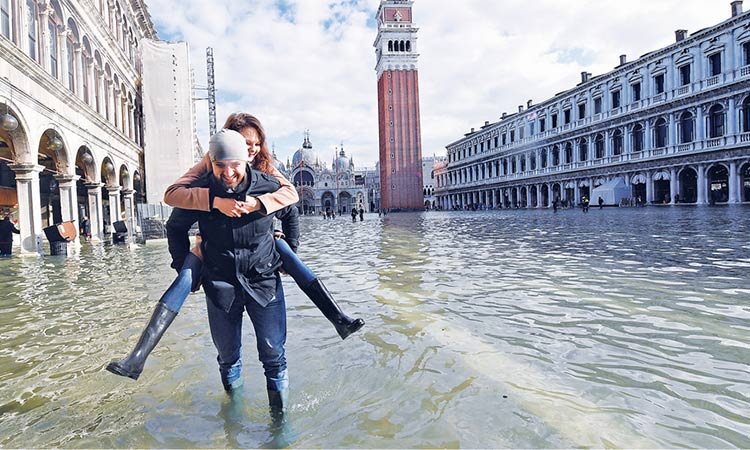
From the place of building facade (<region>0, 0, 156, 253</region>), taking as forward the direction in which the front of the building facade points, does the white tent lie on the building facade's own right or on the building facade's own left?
on the building facade's own left

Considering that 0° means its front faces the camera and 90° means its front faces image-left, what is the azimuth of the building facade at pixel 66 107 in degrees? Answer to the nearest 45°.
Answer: approximately 315°
